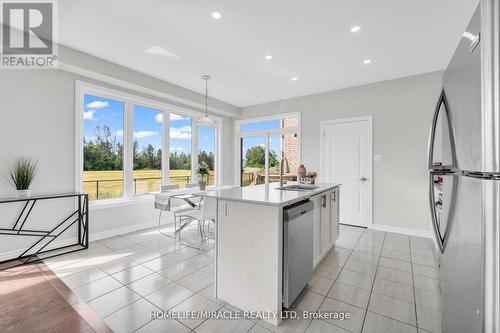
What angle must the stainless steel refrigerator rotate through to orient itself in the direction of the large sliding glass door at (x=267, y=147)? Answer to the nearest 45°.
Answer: approximately 45° to its right

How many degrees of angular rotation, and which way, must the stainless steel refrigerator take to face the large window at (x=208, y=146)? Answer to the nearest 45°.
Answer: approximately 45° to its right

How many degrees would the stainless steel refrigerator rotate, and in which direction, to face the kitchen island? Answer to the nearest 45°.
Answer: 0° — it already faces it

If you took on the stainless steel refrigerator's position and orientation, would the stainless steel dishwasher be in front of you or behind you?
in front

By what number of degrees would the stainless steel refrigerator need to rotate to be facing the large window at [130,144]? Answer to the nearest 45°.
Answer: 0° — it already faces it

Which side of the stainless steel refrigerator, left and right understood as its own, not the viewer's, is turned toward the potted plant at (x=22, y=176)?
front

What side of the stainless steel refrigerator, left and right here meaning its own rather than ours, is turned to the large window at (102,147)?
front

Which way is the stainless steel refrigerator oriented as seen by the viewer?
to the viewer's left

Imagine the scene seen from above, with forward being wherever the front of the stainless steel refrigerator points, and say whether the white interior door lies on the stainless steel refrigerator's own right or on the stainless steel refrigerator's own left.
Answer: on the stainless steel refrigerator's own right

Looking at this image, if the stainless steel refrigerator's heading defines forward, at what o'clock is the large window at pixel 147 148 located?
The large window is roughly at 12 o'clock from the stainless steel refrigerator.
